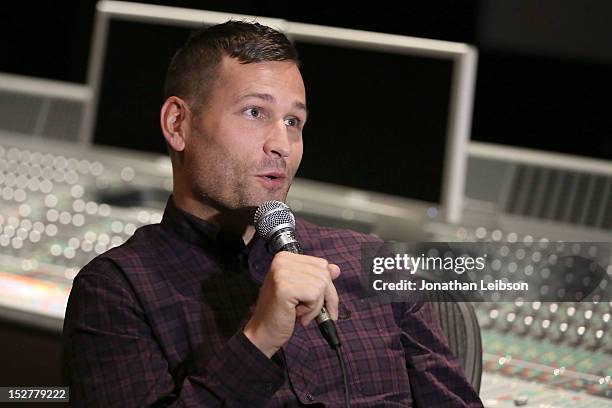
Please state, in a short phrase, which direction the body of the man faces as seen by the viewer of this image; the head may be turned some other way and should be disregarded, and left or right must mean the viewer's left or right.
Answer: facing the viewer and to the right of the viewer

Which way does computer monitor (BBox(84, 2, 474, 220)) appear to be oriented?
toward the camera

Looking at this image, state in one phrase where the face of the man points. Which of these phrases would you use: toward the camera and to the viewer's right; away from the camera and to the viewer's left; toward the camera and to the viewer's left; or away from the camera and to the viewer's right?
toward the camera and to the viewer's right

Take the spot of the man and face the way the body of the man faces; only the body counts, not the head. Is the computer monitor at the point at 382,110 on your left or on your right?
on your left

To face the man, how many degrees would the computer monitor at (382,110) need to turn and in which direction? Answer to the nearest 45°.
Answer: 0° — it already faces them

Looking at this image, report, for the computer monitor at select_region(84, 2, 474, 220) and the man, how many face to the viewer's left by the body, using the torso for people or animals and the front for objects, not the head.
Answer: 0
